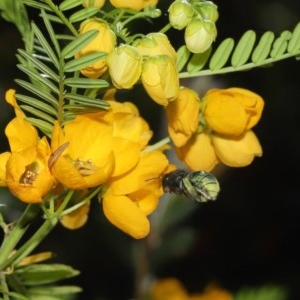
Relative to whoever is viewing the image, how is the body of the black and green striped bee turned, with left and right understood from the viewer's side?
facing to the left of the viewer
